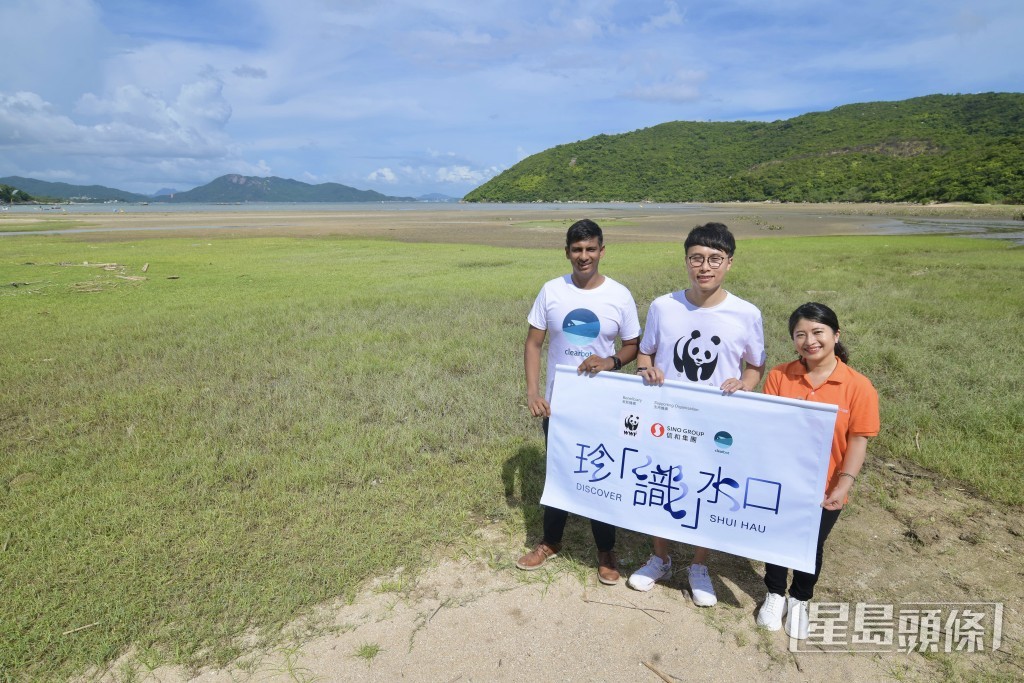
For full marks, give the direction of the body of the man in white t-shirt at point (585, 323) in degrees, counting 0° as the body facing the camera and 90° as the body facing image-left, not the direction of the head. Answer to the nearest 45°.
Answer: approximately 0°

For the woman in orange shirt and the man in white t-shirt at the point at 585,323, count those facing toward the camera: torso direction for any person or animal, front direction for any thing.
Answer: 2

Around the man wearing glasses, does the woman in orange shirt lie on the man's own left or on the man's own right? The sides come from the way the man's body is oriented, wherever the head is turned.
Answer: on the man's own left

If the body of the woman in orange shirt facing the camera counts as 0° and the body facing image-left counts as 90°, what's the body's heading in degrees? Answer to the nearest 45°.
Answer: approximately 0°

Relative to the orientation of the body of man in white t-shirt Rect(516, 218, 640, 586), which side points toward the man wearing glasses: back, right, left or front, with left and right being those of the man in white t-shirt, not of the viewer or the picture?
left

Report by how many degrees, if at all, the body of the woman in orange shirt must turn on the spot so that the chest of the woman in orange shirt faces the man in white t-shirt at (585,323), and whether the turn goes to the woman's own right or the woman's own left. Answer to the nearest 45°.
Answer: approximately 90° to the woman's own right
